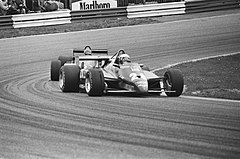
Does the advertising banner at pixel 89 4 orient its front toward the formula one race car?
yes

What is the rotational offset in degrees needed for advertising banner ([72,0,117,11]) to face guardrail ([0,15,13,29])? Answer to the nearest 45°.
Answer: approximately 45° to its right

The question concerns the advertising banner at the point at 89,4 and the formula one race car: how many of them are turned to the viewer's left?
0

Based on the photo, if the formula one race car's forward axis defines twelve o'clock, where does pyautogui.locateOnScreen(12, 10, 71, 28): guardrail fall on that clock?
The guardrail is roughly at 7 o'clock from the formula one race car.

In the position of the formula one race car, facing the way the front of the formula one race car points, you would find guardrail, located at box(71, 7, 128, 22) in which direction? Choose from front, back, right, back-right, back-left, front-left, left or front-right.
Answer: back-left

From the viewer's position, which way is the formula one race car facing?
facing the viewer and to the right of the viewer

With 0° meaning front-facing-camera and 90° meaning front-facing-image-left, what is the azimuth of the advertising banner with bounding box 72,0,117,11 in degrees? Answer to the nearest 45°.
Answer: approximately 0°

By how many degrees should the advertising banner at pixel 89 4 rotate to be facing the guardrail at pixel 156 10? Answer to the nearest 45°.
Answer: approximately 90° to its left

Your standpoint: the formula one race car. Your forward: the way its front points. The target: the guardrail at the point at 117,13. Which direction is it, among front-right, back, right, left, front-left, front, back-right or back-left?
back-left
